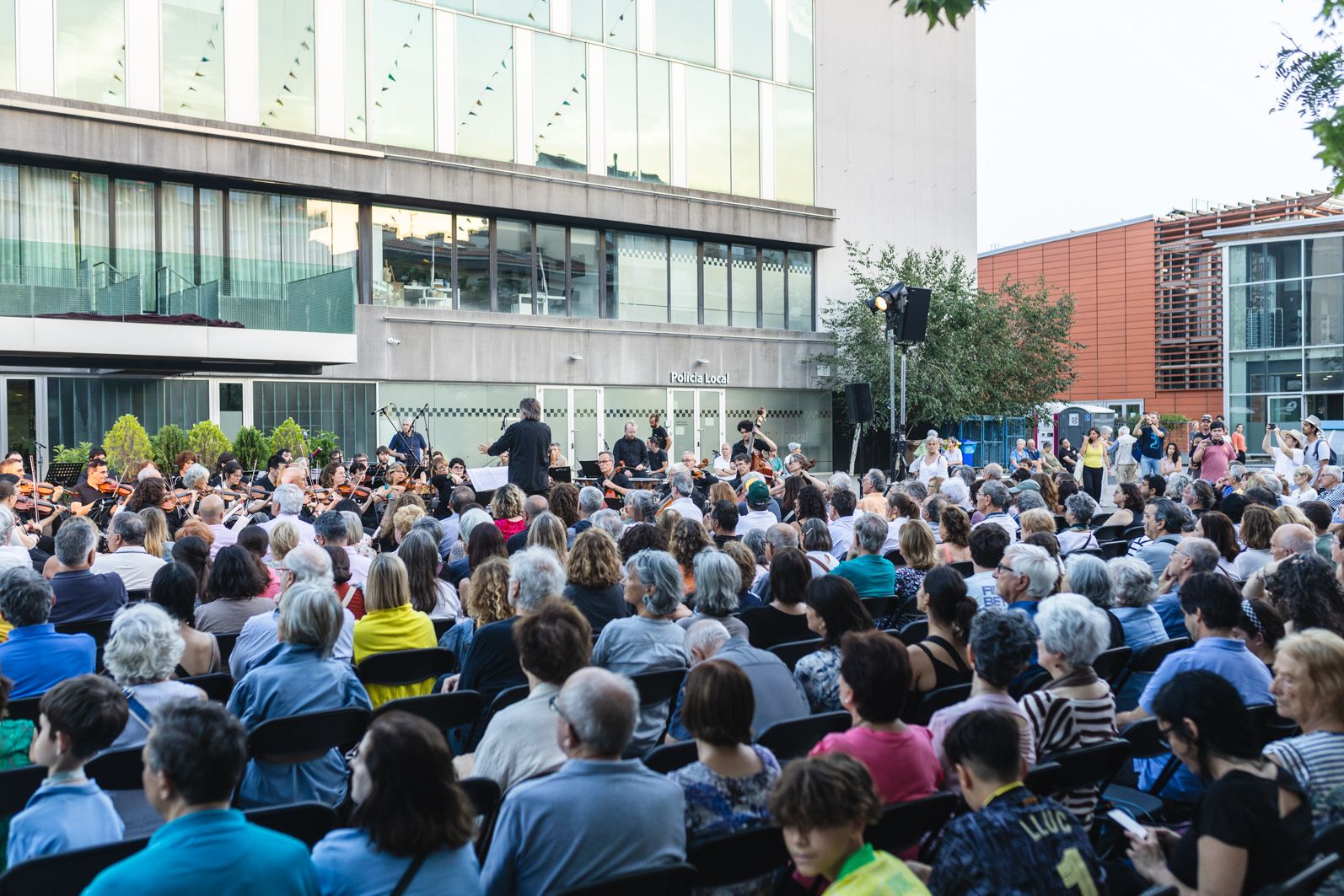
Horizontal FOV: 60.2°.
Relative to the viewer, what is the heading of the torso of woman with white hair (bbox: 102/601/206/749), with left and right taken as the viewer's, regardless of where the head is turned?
facing away from the viewer

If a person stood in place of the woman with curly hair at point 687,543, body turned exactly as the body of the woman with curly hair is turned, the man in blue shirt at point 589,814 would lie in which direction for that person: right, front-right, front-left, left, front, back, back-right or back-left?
back

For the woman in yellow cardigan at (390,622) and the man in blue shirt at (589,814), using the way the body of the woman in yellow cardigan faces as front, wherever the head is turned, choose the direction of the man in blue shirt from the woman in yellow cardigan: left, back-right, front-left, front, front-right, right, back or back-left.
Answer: back

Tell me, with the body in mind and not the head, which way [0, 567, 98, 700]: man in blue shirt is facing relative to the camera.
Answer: away from the camera

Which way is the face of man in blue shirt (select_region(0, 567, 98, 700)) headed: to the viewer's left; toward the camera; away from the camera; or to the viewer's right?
away from the camera

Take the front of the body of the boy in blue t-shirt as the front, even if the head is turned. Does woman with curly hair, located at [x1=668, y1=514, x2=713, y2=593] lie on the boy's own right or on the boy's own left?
on the boy's own right

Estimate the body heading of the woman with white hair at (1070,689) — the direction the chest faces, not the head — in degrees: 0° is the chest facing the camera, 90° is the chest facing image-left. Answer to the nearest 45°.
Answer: approximately 135°

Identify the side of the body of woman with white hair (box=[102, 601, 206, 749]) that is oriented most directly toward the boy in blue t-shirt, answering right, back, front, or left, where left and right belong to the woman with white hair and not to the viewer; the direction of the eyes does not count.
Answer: back

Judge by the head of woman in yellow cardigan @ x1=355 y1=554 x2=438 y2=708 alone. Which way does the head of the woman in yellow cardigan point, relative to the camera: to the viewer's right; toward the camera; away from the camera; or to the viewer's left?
away from the camera

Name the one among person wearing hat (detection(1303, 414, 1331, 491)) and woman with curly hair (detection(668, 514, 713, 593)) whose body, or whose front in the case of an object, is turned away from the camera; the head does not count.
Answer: the woman with curly hair

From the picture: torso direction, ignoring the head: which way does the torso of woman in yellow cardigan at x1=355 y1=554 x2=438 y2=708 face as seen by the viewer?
away from the camera

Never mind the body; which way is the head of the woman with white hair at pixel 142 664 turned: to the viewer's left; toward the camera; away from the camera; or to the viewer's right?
away from the camera

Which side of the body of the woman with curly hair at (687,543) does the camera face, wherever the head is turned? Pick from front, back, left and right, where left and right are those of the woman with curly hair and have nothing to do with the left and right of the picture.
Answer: back
